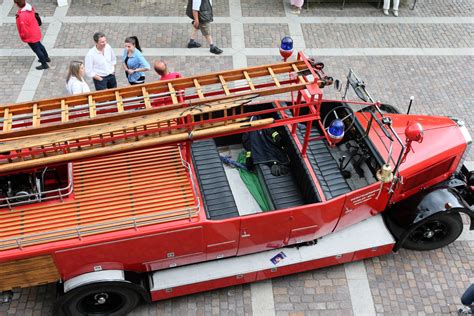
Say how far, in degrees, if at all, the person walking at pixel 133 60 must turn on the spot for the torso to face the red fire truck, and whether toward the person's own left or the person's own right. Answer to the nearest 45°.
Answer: approximately 45° to the person's own left

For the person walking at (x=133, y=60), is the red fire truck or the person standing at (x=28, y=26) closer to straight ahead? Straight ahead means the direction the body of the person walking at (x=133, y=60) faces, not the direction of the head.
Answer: the red fire truck

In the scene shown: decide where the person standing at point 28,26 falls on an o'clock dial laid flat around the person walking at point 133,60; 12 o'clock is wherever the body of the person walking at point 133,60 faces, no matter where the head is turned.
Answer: the person standing at point 28,26 is roughly at 3 o'clock from the person walking at point 133,60.

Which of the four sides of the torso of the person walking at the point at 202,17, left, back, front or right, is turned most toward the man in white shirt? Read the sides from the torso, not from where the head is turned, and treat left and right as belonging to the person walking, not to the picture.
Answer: right

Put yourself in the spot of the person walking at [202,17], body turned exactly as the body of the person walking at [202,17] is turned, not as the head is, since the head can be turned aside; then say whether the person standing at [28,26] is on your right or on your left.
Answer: on your right

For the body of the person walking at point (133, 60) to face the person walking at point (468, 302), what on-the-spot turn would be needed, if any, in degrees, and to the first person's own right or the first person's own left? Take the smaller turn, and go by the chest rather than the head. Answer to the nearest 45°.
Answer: approximately 90° to the first person's own left

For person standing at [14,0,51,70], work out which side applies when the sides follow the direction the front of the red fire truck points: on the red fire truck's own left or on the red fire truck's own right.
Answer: on the red fire truck's own left

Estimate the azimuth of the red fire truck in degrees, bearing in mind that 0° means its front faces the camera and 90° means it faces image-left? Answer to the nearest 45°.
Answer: approximately 270°
